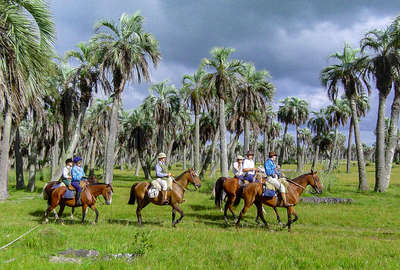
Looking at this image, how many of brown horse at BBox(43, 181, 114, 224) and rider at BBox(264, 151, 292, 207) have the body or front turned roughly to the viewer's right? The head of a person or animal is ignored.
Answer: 2

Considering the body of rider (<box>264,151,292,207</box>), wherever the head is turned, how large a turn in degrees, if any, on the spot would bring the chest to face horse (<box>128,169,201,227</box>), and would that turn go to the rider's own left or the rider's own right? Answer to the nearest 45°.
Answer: approximately 180°

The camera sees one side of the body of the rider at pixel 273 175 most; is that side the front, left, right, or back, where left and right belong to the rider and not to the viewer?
right

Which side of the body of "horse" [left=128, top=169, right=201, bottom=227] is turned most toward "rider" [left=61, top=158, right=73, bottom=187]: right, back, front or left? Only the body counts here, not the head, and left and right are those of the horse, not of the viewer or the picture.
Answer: back

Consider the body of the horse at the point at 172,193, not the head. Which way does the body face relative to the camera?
to the viewer's right

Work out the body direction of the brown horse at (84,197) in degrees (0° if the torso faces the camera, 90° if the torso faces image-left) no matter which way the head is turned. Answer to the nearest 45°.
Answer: approximately 270°

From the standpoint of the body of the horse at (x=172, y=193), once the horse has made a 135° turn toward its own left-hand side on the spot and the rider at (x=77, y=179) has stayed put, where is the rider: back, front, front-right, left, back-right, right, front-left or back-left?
front-left

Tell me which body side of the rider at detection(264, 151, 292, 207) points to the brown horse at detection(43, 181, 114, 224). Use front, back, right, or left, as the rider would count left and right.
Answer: back

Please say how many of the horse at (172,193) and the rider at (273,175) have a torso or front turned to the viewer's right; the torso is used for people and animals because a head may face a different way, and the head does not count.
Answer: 2
